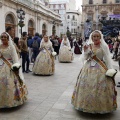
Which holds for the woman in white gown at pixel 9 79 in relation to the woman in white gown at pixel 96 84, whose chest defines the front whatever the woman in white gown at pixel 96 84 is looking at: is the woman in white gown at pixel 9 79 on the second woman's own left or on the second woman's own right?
on the second woman's own right

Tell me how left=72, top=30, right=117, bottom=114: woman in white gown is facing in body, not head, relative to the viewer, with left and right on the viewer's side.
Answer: facing the viewer

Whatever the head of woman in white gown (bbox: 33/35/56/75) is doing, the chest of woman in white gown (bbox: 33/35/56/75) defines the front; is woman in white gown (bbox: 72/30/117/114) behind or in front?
in front

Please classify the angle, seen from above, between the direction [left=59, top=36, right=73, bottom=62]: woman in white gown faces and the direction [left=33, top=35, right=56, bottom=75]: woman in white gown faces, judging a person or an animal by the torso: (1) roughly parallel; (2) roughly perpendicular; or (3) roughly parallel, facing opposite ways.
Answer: roughly parallel

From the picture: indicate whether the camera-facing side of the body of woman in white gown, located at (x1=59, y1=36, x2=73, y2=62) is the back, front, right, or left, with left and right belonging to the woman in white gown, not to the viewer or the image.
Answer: front

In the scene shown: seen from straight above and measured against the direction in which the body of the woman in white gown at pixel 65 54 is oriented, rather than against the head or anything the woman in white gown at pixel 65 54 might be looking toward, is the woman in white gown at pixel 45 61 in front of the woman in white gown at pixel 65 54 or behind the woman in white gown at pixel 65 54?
in front

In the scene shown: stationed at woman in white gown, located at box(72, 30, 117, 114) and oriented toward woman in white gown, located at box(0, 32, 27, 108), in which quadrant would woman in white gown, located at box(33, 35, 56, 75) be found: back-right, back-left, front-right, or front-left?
front-right

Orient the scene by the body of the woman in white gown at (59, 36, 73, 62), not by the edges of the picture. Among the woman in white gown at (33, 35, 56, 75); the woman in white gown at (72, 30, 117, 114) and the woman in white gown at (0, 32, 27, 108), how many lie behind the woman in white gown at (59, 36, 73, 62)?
0

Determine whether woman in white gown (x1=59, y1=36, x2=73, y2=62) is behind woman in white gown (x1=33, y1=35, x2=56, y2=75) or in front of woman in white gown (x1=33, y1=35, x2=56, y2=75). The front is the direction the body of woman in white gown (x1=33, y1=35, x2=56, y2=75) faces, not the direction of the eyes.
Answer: behind

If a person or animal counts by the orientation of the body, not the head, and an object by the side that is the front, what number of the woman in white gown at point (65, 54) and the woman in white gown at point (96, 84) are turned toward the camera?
2

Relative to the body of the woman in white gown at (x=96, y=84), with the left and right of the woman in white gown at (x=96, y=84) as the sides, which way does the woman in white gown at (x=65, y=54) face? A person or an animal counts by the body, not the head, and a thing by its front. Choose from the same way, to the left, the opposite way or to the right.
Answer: the same way

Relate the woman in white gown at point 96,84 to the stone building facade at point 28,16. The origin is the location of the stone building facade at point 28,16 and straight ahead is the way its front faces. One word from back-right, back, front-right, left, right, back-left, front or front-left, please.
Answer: front-right
